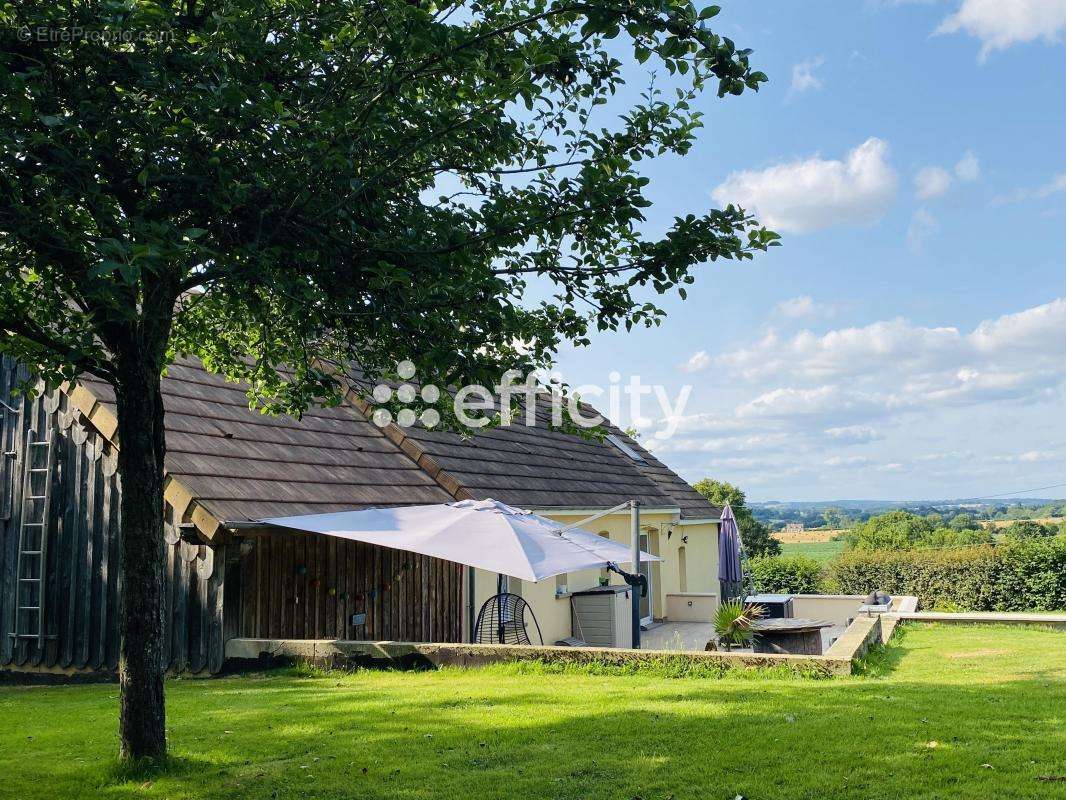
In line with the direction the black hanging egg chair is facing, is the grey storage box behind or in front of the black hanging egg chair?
in front

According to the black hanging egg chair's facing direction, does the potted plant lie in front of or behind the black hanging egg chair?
in front

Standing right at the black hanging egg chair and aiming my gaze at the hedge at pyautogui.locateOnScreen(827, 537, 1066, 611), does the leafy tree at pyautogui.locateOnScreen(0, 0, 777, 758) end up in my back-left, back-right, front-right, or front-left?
back-right
